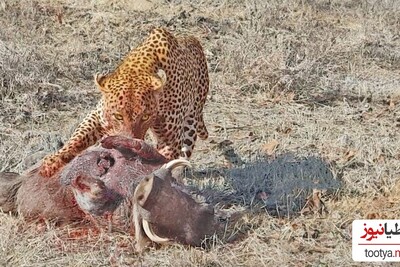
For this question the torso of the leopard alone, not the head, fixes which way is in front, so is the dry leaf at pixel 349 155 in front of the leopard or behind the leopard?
behind

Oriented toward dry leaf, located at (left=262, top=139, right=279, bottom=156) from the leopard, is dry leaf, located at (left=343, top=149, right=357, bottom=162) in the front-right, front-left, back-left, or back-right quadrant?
front-right

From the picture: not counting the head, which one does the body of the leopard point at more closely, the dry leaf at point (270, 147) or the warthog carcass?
the warthog carcass

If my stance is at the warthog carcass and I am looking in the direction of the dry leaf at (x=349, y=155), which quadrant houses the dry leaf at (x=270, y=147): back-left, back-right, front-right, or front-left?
front-left

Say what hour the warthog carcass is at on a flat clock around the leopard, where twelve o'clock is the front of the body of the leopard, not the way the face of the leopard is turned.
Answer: The warthog carcass is roughly at 11 o'clock from the leopard.

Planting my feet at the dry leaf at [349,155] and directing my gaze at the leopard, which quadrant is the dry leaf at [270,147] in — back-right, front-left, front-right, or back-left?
front-right

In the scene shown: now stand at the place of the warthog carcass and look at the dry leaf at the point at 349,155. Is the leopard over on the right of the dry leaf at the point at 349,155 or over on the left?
left

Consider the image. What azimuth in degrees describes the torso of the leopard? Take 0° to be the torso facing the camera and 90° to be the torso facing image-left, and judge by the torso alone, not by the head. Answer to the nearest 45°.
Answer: approximately 45°

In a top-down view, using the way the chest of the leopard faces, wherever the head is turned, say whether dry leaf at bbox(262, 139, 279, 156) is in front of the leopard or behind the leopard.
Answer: behind
